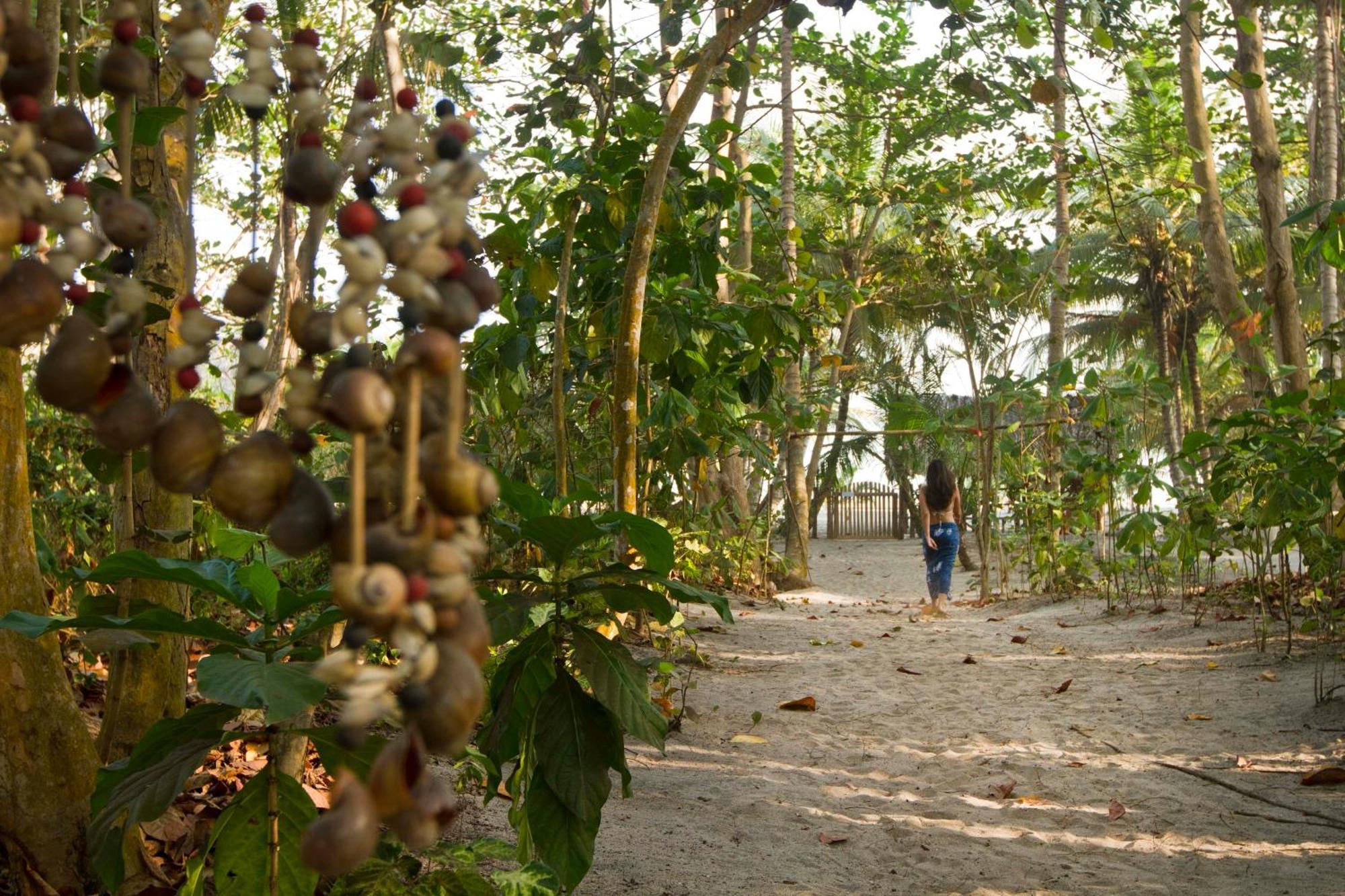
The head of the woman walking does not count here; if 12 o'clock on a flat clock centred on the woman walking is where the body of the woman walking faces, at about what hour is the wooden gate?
The wooden gate is roughly at 12 o'clock from the woman walking.

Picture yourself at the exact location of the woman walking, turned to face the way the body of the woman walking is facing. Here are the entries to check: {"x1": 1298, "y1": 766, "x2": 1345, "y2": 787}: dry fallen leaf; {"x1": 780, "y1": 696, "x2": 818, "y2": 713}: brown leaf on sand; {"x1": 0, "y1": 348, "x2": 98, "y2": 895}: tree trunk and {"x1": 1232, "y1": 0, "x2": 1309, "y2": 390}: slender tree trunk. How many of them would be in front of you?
0

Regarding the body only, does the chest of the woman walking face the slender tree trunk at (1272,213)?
no

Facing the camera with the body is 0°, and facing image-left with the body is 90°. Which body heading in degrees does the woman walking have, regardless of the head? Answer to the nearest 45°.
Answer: approximately 180°

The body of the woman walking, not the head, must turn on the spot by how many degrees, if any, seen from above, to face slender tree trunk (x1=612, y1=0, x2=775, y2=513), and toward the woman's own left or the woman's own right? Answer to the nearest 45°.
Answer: approximately 180°

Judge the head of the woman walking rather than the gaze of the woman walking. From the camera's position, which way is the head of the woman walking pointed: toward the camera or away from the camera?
away from the camera

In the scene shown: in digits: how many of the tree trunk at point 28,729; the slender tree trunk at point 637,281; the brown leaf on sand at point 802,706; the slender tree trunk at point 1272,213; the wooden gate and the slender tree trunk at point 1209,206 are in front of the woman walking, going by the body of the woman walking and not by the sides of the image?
1

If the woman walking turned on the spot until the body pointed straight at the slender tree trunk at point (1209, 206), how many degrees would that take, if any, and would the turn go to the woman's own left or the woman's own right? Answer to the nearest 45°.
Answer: approximately 45° to the woman's own right

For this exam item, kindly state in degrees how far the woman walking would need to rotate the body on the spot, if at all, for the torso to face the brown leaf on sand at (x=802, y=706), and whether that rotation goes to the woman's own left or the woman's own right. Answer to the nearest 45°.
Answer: approximately 180°

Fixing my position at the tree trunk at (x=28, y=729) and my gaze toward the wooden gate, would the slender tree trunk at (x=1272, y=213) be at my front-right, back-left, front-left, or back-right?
front-right

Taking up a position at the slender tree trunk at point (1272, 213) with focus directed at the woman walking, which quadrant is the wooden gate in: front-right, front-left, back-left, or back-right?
front-right

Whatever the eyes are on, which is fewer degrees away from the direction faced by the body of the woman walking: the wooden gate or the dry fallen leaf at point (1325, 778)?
the wooden gate

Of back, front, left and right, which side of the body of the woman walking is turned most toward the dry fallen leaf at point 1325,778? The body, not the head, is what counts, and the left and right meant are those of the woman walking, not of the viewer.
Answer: back

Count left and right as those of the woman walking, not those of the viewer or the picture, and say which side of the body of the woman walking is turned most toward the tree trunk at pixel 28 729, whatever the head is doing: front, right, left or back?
back
